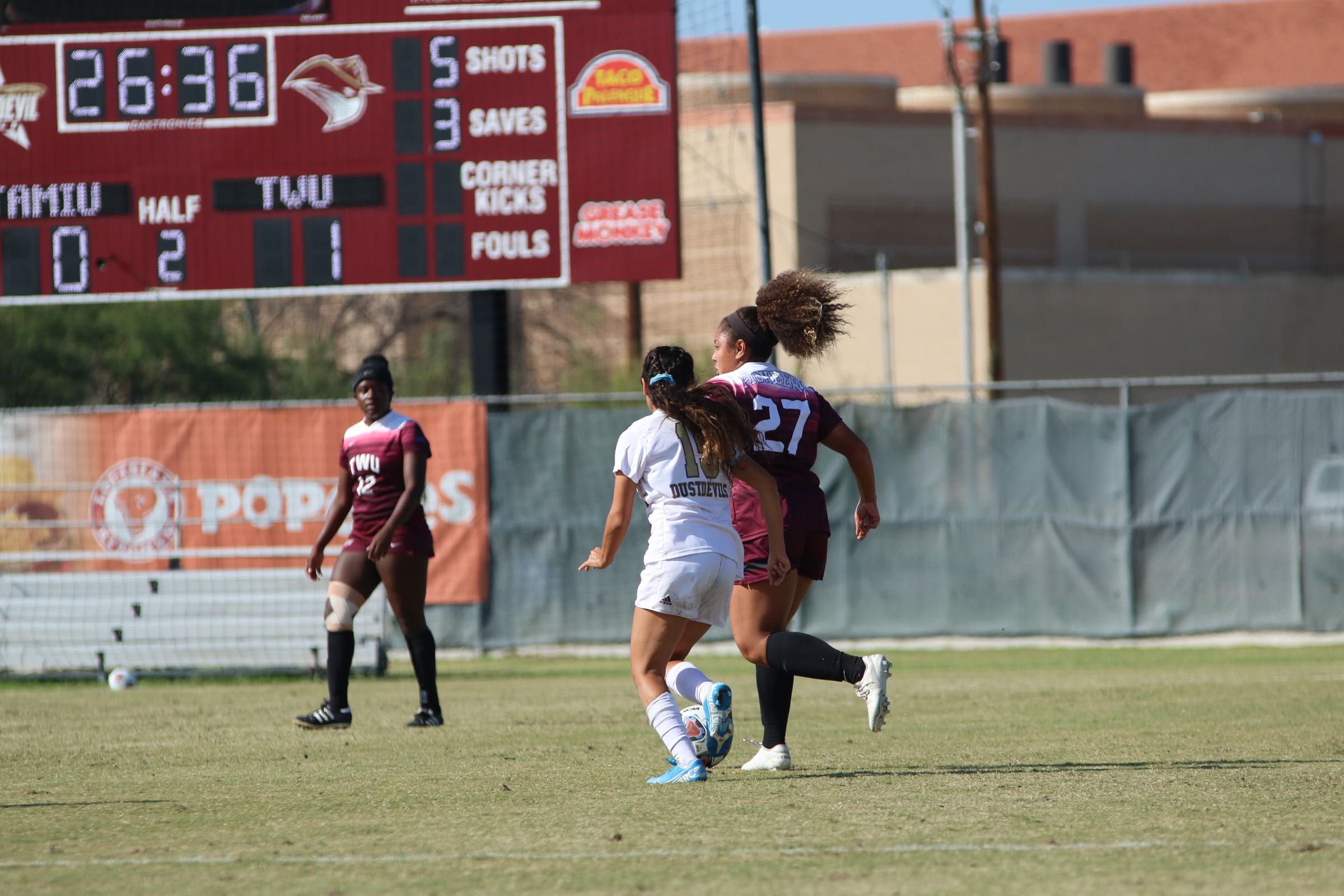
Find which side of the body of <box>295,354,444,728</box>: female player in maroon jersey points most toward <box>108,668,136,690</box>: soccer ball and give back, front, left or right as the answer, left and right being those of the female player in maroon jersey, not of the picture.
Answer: right

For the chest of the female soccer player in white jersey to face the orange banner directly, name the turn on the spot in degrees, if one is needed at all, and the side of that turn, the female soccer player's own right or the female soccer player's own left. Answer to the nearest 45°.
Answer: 0° — they already face it

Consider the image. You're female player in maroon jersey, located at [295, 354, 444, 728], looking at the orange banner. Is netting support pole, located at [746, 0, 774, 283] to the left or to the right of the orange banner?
right

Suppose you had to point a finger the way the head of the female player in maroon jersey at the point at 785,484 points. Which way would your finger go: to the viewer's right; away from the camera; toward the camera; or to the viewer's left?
to the viewer's left

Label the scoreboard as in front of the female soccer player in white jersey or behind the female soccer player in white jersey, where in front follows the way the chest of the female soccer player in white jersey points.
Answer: in front

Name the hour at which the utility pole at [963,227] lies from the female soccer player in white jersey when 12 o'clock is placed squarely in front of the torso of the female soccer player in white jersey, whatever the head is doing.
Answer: The utility pole is roughly at 2 o'clock from the female soccer player in white jersey.

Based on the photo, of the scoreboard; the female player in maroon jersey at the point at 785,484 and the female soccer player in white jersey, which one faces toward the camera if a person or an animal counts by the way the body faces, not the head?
the scoreboard

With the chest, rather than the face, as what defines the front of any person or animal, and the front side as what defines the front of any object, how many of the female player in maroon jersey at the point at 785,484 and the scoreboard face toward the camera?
1

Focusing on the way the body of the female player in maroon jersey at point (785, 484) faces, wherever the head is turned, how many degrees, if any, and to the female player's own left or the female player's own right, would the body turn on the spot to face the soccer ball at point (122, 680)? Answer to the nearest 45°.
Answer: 0° — they already face it

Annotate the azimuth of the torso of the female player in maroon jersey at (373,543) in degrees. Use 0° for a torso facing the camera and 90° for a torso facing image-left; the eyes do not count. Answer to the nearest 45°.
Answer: approximately 45°

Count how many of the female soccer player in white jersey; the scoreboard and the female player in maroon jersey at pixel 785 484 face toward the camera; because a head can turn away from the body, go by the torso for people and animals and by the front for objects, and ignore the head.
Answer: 1

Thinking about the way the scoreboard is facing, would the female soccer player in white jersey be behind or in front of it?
in front

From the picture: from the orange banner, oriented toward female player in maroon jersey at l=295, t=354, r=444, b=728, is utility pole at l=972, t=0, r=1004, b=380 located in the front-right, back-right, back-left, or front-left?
back-left
